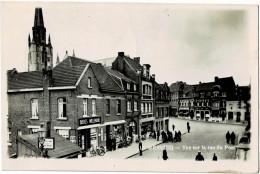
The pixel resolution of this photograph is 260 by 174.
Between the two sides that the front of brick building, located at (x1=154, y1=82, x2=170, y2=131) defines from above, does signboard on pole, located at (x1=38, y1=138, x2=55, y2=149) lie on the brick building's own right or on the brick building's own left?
on the brick building's own right

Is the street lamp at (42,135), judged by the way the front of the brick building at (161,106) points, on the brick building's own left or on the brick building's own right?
on the brick building's own right

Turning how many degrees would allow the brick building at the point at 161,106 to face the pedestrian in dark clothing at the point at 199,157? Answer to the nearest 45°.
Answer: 0° — it already faces them

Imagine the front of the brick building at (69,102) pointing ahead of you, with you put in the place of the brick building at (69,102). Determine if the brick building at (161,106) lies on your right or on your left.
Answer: on your left

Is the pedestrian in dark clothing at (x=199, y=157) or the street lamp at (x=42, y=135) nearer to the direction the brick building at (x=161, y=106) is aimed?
the pedestrian in dark clothing

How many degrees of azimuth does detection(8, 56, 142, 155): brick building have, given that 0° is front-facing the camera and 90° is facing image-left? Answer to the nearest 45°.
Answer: approximately 315°

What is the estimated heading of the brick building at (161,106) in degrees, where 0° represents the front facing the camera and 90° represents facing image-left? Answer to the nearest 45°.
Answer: approximately 315°

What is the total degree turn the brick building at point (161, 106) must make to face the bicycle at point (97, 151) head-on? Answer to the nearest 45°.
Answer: approximately 90° to its right
